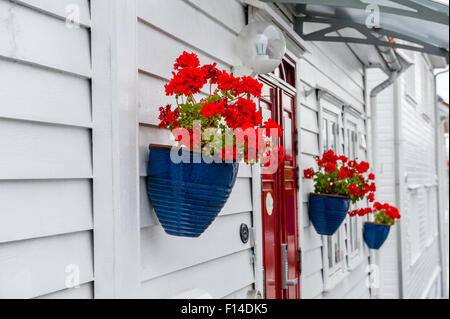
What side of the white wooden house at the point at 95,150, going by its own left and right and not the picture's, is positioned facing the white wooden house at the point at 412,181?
left

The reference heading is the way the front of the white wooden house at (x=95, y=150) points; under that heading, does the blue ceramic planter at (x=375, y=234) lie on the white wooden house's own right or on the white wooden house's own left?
on the white wooden house's own left

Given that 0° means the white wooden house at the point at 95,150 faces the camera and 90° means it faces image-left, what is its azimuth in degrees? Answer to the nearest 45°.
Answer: approximately 315°
